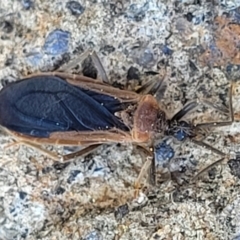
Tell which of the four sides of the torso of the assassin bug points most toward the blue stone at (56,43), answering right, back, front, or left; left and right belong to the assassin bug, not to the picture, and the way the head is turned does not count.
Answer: left

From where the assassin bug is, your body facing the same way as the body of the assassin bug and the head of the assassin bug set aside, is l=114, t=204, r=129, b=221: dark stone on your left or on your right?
on your right

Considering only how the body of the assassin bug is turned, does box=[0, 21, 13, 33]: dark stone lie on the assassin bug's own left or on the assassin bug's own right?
on the assassin bug's own left

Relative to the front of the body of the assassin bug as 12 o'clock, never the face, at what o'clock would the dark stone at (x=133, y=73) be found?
The dark stone is roughly at 11 o'clock from the assassin bug.

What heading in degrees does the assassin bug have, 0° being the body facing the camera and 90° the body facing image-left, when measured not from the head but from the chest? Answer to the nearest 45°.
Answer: approximately 270°
